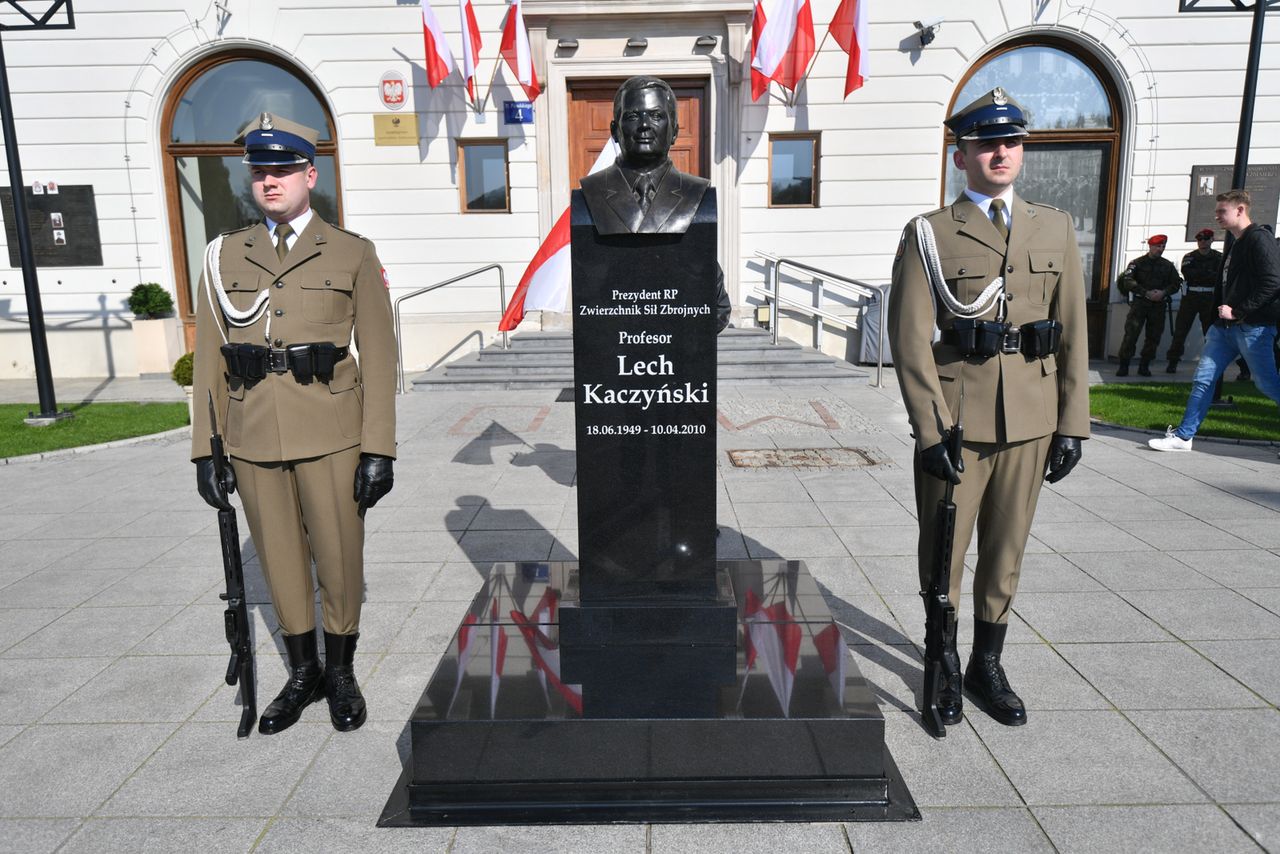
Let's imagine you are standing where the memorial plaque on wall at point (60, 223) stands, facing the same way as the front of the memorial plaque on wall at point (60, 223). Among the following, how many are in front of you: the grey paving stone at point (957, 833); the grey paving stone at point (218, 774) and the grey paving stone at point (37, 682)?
3

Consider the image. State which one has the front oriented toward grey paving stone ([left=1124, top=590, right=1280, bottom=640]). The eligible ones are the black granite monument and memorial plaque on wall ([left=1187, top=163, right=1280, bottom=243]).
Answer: the memorial plaque on wall

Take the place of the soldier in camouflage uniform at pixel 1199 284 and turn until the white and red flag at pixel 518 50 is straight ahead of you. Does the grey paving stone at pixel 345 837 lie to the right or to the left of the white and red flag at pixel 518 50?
left

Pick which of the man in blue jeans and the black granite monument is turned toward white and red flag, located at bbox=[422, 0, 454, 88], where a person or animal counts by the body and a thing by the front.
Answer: the man in blue jeans

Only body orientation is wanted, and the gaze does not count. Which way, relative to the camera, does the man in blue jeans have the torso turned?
to the viewer's left

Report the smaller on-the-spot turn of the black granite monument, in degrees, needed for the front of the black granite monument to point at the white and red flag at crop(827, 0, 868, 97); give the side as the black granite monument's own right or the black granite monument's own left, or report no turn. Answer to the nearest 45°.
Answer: approximately 180°

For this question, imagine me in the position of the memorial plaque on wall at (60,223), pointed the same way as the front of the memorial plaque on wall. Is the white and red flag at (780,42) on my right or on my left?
on my left

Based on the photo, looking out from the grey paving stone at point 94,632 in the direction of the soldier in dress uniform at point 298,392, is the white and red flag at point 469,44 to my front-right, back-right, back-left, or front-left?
back-left

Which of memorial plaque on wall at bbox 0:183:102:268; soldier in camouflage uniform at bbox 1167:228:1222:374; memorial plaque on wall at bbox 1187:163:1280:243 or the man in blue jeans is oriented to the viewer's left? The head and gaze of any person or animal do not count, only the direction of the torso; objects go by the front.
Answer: the man in blue jeans

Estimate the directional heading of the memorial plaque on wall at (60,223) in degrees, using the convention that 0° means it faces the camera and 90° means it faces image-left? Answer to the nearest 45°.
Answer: approximately 0°

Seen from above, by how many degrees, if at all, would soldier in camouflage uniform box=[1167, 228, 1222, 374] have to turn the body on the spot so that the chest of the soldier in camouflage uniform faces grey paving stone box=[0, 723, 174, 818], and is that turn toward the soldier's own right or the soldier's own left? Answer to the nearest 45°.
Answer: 0° — they already face it

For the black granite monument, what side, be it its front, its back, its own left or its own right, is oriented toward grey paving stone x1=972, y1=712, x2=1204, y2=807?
left
